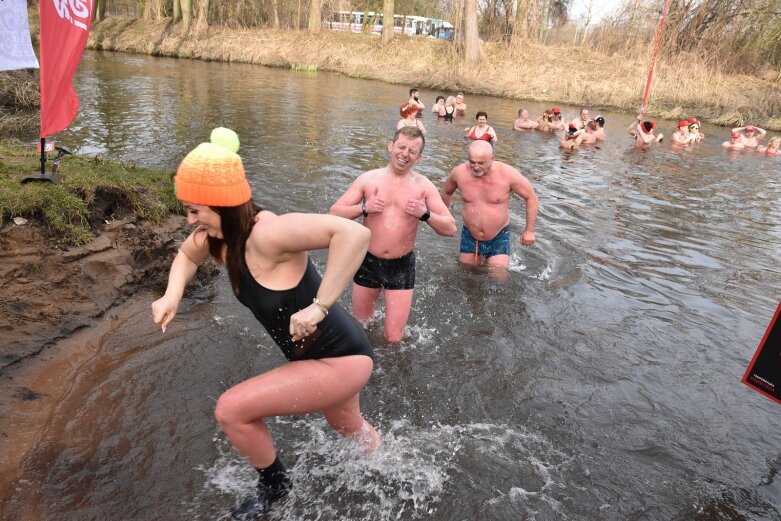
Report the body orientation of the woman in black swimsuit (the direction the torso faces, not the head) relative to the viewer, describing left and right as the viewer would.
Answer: facing to the left of the viewer

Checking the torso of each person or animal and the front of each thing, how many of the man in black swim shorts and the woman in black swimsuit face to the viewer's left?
1

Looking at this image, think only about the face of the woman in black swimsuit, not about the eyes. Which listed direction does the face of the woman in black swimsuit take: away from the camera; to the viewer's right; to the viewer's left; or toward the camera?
to the viewer's left

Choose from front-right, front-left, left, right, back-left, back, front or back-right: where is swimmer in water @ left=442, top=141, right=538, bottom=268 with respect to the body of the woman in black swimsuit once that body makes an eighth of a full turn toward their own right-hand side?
right

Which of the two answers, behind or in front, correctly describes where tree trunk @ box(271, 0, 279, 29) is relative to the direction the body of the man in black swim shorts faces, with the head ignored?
behind

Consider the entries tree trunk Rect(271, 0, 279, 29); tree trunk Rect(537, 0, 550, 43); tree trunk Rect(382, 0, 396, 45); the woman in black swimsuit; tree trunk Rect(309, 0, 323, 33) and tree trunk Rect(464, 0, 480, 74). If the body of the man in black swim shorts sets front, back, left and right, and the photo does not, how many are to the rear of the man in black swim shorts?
5

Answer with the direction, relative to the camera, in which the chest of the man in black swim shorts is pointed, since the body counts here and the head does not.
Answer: toward the camera

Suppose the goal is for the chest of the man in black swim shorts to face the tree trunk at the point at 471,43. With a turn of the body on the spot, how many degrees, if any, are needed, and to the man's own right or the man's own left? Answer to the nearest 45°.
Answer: approximately 180°

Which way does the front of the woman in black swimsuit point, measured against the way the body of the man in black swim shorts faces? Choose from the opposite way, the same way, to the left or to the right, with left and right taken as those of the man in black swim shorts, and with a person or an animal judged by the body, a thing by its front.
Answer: to the right

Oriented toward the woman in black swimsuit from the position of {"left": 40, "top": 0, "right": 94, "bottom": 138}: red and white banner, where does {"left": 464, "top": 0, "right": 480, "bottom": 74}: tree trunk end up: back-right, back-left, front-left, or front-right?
back-left

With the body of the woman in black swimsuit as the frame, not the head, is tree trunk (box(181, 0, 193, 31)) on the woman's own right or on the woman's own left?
on the woman's own right

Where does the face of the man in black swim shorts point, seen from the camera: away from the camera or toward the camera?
toward the camera

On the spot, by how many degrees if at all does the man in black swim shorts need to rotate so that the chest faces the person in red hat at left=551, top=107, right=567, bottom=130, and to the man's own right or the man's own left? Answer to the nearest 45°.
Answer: approximately 180°

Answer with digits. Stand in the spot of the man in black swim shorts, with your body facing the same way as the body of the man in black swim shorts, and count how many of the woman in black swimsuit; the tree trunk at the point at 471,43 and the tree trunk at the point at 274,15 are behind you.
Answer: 2

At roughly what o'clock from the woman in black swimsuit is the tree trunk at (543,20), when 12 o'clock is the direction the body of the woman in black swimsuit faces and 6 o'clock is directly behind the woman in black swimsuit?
The tree trunk is roughly at 4 o'clock from the woman in black swimsuit.

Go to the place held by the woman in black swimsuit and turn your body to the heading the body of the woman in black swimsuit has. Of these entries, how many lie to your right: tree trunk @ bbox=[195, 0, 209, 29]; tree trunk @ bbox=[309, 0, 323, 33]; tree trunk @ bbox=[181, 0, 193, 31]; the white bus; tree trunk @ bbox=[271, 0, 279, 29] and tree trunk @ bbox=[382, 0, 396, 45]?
6

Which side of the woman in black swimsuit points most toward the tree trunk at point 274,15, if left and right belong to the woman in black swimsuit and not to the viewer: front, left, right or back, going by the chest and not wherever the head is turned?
right

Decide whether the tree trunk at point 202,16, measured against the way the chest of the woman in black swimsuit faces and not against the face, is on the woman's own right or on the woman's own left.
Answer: on the woman's own right

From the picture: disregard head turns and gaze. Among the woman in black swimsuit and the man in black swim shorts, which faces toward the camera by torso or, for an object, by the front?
the man in black swim shorts

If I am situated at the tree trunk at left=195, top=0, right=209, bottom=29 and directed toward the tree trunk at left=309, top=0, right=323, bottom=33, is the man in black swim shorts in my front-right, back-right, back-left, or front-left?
front-right
